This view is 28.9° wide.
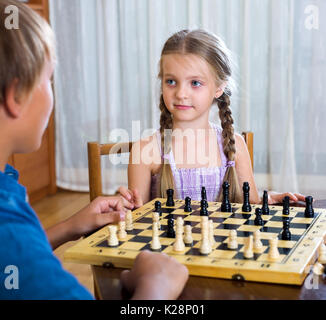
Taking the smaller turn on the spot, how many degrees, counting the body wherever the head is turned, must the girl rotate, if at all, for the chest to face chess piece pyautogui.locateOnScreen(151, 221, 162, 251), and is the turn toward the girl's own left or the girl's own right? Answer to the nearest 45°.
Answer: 0° — they already face it

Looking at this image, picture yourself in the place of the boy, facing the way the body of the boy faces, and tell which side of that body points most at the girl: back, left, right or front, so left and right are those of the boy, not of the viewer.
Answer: front

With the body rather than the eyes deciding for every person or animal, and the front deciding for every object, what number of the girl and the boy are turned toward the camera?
1

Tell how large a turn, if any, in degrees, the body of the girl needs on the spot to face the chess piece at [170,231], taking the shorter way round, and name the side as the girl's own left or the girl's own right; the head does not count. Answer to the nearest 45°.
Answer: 0° — they already face it

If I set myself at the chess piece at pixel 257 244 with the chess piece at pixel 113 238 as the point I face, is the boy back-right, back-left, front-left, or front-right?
front-left

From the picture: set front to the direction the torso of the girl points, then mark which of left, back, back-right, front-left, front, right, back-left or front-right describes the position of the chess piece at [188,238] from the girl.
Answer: front

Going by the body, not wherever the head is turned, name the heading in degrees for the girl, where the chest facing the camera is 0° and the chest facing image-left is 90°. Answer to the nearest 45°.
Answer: approximately 0°

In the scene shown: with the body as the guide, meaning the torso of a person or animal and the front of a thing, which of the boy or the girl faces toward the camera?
the girl

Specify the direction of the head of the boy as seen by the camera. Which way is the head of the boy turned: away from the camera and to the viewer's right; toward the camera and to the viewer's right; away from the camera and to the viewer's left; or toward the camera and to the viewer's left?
away from the camera and to the viewer's right

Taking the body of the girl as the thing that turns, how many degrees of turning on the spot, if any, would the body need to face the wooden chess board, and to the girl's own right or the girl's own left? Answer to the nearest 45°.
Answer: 0° — they already face it

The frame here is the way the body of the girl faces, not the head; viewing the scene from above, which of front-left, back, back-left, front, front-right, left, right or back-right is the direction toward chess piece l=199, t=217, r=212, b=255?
front

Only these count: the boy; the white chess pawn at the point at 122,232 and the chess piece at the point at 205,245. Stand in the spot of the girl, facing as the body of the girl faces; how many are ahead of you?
3

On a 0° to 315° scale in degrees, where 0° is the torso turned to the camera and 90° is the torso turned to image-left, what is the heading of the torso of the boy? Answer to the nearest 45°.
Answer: approximately 225°

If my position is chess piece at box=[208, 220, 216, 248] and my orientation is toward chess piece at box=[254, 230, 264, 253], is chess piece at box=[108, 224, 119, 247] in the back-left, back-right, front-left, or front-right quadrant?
back-right

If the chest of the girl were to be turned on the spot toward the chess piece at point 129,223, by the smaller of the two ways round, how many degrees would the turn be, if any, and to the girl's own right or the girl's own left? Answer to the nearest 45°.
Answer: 0° — they already face it
